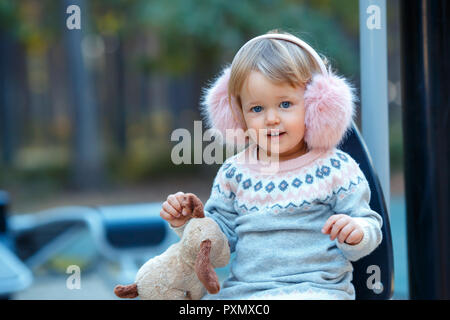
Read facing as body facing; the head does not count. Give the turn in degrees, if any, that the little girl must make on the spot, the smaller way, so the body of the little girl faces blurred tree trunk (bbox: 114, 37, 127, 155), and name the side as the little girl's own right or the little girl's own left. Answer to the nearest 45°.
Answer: approximately 180°

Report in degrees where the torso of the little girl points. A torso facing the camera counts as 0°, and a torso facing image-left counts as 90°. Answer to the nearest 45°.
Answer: approximately 0°

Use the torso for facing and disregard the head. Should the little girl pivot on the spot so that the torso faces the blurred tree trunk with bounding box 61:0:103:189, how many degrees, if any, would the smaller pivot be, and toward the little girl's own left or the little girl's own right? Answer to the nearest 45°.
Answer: approximately 180°

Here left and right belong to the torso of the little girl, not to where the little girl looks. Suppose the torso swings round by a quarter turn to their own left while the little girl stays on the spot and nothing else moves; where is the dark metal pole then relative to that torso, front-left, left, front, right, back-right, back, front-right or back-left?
front-left

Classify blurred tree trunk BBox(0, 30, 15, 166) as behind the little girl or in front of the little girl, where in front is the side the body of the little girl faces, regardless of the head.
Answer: behind
